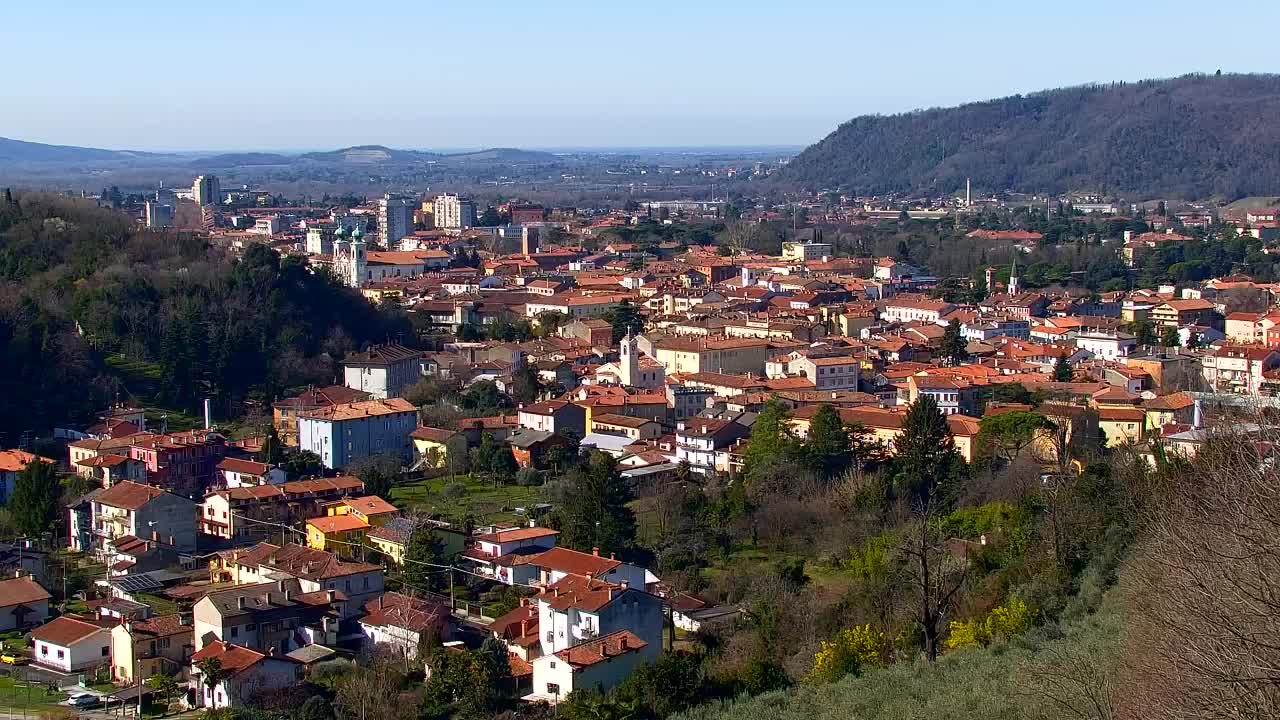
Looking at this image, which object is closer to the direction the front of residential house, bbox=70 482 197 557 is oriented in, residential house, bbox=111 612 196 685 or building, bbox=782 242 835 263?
the residential house

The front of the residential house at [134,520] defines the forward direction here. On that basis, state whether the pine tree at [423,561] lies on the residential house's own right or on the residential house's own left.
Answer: on the residential house's own left

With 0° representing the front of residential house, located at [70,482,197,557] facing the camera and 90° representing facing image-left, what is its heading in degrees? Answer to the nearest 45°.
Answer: approximately 45°

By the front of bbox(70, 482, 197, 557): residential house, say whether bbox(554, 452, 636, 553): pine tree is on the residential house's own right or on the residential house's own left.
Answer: on the residential house's own left

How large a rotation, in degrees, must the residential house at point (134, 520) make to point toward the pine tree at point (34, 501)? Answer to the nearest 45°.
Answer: approximately 90° to its right

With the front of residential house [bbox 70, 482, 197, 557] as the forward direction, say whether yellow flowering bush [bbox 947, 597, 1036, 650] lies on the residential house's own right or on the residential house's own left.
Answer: on the residential house's own left

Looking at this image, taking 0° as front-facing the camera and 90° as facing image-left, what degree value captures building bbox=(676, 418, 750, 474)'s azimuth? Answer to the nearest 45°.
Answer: approximately 45°
